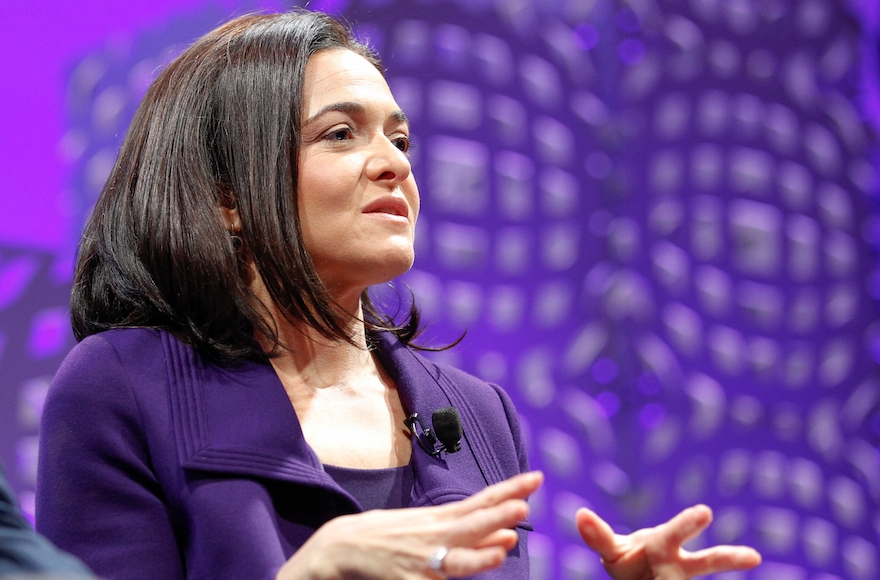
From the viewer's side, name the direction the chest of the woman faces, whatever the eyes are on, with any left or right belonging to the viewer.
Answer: facing the viewer and to the right of the viewer
